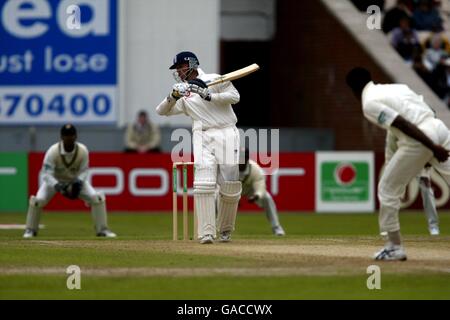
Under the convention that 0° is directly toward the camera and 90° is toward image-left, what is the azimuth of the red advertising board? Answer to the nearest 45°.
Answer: approximately 0°

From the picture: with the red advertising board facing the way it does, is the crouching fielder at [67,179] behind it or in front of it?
in front

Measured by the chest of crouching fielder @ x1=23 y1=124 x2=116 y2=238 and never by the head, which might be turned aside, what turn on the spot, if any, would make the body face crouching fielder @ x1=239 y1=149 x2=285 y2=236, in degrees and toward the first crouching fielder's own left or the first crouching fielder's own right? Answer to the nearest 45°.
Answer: approximately 90° to the first crouching fielder's own left

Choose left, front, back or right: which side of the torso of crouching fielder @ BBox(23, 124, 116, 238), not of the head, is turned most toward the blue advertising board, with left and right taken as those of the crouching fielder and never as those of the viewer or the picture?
back

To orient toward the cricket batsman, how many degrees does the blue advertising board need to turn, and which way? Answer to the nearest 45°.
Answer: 0° — it already faces them

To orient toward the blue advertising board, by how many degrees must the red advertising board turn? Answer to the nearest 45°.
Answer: approximately 135° to its right

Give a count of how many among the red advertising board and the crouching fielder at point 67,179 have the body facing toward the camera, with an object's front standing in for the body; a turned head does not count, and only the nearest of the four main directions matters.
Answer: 2

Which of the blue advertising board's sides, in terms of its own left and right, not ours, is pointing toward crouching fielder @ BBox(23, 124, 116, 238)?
front

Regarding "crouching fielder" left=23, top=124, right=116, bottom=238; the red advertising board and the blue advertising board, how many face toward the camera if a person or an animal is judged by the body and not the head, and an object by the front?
3
